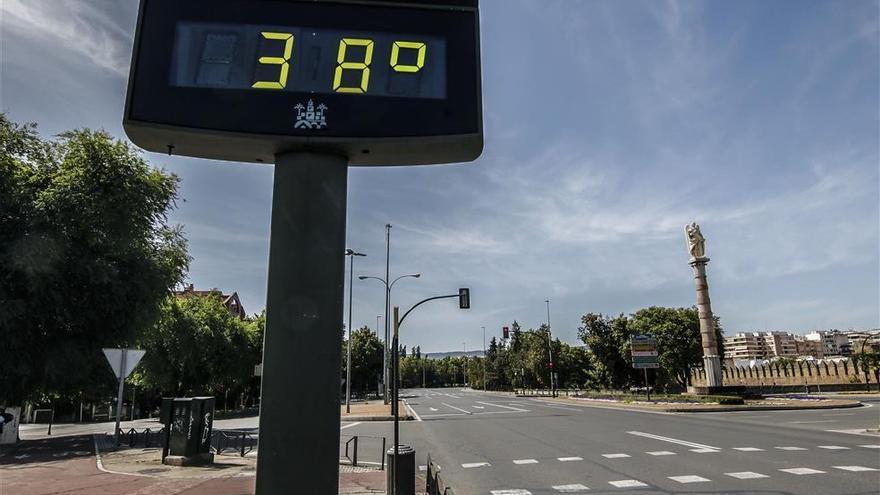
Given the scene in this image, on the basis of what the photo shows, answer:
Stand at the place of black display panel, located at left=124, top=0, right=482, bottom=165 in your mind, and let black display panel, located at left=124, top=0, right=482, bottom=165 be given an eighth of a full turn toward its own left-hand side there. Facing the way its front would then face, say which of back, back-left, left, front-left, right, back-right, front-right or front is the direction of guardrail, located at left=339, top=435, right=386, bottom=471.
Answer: back-left

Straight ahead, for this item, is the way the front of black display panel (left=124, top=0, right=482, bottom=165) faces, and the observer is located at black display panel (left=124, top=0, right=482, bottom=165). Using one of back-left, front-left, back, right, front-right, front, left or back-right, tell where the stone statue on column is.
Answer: back-left

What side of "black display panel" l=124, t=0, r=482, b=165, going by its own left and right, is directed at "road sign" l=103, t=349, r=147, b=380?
back

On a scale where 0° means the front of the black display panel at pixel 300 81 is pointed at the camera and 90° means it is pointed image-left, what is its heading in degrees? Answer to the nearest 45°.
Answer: approximately 0°
